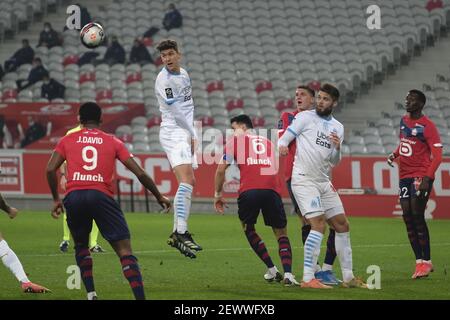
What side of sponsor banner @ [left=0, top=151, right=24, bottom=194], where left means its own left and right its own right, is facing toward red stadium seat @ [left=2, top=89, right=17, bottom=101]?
back

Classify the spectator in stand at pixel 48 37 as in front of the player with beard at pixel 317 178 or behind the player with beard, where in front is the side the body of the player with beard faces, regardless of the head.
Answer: behind

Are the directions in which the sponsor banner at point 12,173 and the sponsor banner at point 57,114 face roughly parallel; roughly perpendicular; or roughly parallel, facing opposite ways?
roughly parallel

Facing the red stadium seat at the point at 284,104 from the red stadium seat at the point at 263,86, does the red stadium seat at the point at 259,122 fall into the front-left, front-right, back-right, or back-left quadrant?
front-right

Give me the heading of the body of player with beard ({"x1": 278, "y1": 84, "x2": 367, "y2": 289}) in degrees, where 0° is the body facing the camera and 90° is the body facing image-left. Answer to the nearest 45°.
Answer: approximately 315°

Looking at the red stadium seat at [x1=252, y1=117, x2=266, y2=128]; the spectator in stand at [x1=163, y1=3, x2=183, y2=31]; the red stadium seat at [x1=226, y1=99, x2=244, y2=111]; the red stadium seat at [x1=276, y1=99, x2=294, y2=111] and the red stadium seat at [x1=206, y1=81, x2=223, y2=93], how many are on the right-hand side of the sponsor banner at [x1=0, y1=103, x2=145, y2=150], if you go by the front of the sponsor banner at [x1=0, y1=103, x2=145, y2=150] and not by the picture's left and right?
0

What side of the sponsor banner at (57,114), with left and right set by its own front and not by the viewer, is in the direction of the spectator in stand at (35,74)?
back

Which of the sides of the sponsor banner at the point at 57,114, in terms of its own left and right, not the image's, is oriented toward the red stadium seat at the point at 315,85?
left

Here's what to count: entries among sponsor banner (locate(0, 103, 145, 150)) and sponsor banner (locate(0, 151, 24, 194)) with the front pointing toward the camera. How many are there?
2

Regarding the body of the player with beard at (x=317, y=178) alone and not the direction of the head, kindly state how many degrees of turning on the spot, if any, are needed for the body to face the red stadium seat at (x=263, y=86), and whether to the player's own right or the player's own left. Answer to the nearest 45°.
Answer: approximately 135° to the player's own left

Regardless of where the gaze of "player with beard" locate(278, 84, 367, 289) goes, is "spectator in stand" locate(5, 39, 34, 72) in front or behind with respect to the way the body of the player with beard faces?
behind

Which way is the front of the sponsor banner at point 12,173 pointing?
toward the camera

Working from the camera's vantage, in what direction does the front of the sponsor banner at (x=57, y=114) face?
facing the viewer
